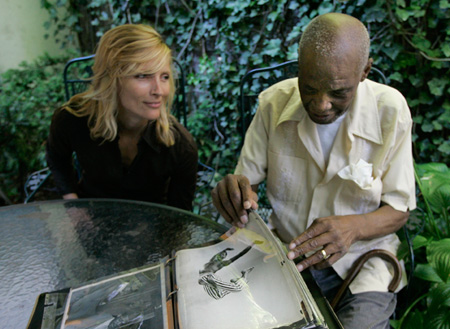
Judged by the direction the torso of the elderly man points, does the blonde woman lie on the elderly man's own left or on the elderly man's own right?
on the elderly man's own right

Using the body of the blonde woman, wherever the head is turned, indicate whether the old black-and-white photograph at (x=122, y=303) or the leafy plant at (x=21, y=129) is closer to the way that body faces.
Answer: the old black-and-white photograph

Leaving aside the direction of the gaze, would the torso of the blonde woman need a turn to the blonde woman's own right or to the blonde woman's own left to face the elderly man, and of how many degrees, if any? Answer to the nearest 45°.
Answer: approximately 45° to the blonde woman's own left

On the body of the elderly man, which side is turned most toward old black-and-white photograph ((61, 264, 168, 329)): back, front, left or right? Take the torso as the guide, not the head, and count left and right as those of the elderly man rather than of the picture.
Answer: front

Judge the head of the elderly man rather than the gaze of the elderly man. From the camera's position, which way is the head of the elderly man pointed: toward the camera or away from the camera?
toward the camera

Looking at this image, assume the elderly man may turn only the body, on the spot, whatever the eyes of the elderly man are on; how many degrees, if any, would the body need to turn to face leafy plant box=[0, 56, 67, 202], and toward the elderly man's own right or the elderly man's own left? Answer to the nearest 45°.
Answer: approximately 90° to the elderly man's own right

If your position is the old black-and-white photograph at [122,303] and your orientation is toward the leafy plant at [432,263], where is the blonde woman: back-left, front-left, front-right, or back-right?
front-left

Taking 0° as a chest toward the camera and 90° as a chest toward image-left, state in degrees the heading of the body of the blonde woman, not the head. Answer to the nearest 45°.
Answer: approximately 0°

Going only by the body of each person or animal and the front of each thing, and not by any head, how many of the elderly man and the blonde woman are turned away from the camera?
0

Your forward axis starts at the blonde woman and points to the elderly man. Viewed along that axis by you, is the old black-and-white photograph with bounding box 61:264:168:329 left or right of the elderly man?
right

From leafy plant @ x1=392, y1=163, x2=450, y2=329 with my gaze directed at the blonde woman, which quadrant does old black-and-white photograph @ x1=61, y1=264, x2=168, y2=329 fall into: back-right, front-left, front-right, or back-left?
front-left

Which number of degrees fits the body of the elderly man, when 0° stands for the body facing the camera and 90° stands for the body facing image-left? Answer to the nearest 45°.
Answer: approximately 45°

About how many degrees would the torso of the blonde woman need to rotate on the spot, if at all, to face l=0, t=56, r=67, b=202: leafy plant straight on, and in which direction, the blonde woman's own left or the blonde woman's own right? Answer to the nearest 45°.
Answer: approximately 135° to the blonde woman's own right

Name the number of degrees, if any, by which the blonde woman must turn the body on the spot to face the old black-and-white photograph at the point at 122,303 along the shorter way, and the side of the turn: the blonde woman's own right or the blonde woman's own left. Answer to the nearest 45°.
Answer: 0° — they already face it
